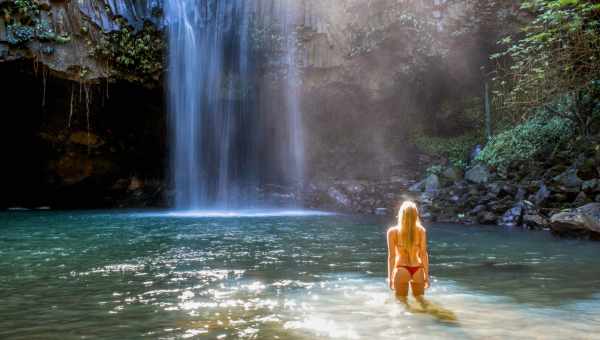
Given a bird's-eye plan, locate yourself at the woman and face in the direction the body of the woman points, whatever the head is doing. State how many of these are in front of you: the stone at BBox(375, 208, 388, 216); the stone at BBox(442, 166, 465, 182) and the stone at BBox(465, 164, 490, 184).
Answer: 3

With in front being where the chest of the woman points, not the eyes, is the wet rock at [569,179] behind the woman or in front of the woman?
in front

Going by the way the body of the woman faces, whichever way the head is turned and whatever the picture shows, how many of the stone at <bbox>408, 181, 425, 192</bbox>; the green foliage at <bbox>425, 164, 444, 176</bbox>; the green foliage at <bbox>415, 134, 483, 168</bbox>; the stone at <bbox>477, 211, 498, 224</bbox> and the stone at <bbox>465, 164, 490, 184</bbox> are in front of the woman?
5

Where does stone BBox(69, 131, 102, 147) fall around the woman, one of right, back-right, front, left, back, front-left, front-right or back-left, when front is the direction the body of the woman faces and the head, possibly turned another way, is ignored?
front-left

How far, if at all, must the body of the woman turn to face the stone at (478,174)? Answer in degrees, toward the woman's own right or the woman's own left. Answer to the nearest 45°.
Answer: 0° — they already face it

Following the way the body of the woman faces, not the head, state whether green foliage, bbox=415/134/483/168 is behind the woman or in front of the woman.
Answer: in front

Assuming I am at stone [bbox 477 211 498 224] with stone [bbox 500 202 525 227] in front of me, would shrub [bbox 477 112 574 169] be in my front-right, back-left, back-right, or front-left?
front-left

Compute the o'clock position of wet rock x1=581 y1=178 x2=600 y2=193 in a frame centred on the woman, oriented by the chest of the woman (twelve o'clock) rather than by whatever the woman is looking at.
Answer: The wet rock is roughly at 1 o'clock from the woman.

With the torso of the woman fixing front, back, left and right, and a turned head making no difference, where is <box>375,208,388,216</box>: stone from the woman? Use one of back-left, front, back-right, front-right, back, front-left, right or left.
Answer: front

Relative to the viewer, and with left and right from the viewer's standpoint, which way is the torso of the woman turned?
facing away from the viewer

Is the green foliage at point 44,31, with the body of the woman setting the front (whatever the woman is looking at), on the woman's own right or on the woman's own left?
on the woman's own left

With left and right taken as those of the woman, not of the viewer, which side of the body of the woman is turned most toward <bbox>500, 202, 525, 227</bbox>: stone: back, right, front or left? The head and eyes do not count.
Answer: front

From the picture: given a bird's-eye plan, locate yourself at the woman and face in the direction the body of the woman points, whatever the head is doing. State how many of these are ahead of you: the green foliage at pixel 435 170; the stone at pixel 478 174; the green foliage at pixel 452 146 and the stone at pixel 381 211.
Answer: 4

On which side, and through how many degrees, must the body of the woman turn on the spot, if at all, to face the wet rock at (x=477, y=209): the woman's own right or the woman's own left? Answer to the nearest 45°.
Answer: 0° — they already face it

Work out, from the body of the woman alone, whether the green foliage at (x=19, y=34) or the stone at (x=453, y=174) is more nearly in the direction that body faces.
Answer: the stone

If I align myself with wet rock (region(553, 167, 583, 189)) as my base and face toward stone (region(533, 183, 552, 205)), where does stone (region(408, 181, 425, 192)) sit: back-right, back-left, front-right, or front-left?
front-right

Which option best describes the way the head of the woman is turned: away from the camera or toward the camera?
away from the camera

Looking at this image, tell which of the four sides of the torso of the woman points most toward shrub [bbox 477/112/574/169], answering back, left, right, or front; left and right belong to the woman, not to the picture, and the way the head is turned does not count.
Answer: front
